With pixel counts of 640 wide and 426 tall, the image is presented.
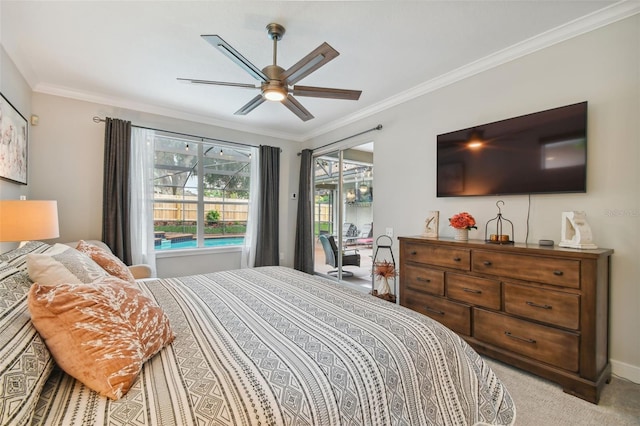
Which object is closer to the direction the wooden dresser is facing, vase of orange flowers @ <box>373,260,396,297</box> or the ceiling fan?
the ceiling fan

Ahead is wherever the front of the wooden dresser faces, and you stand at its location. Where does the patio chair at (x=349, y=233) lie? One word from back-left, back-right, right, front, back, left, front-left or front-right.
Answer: right

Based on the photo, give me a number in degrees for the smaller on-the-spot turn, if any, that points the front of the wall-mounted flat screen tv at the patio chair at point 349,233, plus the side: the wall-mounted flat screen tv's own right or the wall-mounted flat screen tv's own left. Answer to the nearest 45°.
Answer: approximately 90° to the wall-mounted flat screen tv's own right

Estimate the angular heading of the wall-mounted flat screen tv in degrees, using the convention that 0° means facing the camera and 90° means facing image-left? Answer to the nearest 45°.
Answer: approximately 45°

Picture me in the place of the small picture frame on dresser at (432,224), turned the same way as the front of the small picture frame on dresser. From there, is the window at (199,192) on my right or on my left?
on my right

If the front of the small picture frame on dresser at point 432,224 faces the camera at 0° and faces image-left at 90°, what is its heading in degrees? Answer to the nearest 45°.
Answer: approximately 45°

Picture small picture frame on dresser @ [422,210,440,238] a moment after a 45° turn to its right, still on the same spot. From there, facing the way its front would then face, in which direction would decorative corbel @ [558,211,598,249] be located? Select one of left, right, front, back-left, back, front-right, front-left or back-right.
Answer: back-left

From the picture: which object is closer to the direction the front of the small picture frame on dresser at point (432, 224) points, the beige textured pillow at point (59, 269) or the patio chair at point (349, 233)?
the beige textured pillow

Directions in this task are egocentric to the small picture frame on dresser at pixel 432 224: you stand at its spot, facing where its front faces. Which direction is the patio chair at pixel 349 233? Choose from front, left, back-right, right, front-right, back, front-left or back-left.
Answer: right
